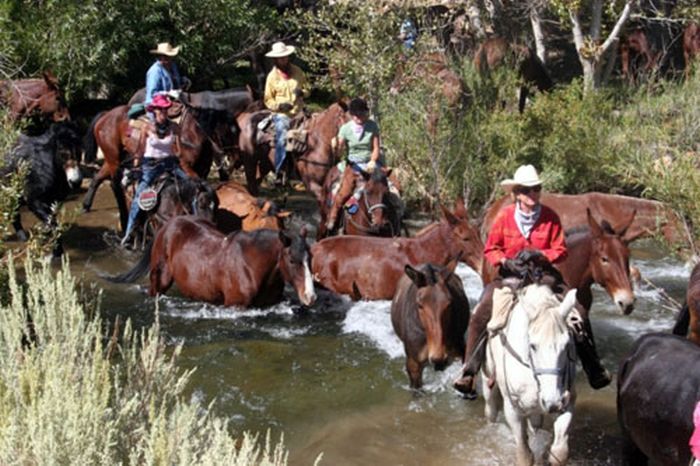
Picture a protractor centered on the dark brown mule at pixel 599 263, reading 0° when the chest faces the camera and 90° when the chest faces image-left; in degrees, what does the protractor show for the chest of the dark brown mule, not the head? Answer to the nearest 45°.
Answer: approximately 315°

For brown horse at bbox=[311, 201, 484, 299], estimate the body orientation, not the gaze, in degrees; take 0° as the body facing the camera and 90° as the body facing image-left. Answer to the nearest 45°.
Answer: approximately 270°

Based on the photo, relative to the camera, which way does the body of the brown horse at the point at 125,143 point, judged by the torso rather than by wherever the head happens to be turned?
to the viewer's right

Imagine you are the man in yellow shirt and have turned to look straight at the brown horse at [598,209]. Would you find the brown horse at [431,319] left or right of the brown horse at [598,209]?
right
